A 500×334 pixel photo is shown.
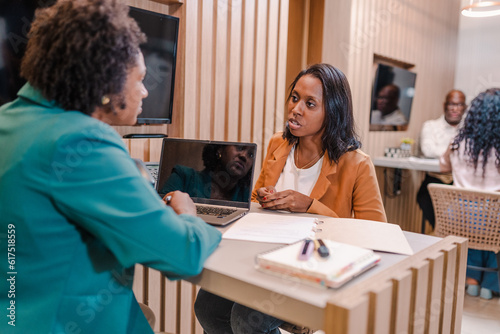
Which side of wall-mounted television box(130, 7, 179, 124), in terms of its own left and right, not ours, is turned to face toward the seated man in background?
left

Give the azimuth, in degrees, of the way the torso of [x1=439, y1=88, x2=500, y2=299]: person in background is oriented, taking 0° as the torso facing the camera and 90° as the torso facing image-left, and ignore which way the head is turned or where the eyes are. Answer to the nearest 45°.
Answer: approximately 180°

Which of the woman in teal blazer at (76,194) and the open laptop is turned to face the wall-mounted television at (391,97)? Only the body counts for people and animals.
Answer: the woman in teal blazer

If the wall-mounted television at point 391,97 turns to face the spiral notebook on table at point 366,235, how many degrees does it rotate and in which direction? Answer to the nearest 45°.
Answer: approximately 45° to its right

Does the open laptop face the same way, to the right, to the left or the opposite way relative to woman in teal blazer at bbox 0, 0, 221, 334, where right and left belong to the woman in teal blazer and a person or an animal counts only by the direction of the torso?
the opposite way

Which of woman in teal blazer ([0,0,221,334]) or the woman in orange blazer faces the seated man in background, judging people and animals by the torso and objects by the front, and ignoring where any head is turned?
the woman in teal blazer

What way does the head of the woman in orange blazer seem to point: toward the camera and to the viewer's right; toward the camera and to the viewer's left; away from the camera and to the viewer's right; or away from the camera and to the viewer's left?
toward the camera and to the viewer's left

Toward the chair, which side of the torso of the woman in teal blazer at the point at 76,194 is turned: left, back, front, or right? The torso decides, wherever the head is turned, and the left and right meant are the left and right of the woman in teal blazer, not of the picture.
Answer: front

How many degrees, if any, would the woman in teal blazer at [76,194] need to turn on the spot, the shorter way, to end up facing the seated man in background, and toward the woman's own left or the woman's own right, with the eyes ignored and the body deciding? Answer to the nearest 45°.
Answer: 0° — they already face them

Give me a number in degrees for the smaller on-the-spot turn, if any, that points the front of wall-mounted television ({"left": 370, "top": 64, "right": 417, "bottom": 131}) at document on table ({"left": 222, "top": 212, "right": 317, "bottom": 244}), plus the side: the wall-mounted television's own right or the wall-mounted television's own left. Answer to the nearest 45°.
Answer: approximately 45° to the wall-mounted television's own right

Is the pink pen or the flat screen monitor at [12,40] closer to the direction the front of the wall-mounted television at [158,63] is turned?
the pink pen

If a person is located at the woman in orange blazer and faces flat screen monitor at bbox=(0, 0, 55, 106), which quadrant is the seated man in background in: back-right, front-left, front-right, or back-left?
back-right

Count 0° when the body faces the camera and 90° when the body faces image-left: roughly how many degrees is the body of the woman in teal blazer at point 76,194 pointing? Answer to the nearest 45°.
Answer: approximately 225°

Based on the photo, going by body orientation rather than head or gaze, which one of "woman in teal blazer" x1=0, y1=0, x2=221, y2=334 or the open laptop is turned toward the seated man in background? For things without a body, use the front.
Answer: the woman in teal blazer

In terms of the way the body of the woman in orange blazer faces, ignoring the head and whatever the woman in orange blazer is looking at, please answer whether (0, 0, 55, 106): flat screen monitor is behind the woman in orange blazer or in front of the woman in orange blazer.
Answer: in front
